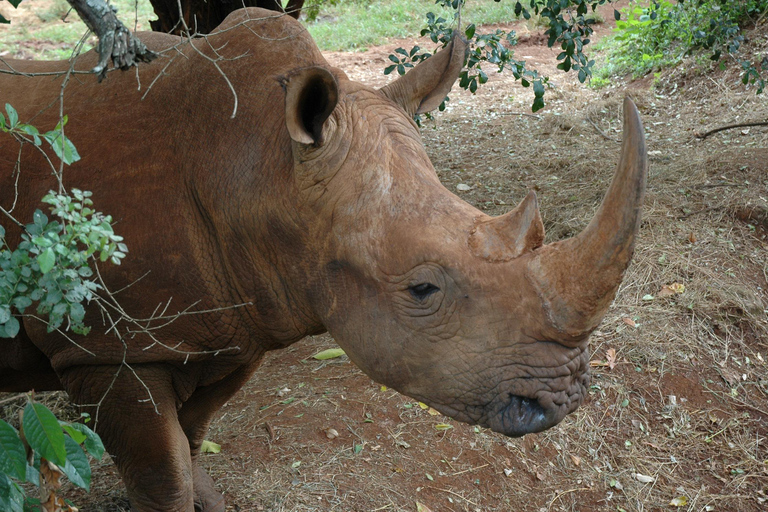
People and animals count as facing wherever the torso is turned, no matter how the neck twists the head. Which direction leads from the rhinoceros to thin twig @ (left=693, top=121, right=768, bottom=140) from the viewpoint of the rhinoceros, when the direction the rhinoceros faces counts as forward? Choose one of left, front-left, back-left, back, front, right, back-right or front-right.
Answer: front-left

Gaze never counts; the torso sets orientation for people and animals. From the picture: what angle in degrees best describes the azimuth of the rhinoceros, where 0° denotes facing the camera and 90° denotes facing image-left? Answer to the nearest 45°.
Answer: approximately 270°

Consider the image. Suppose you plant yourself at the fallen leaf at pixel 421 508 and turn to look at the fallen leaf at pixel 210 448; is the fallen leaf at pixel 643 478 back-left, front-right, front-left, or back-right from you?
back-right

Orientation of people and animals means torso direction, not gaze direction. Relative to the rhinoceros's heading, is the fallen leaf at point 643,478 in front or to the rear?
in front

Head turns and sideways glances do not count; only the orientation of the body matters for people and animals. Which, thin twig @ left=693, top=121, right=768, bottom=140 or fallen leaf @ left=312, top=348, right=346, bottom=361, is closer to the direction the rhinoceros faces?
the thin twig

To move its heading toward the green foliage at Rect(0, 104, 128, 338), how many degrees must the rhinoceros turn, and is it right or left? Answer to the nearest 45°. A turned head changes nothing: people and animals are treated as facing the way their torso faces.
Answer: approximately 135° to its right

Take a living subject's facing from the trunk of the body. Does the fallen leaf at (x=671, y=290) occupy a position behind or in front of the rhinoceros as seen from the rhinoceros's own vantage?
in front

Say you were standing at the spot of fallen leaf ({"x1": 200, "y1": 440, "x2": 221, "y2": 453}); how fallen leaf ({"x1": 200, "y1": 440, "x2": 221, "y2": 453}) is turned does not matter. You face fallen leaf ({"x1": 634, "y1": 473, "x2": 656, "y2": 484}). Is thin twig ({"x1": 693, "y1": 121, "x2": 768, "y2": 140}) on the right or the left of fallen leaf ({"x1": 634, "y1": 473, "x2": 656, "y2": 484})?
left

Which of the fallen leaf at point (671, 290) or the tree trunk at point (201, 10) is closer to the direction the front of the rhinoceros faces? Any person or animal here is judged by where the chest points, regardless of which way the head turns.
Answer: the fallen leaf
